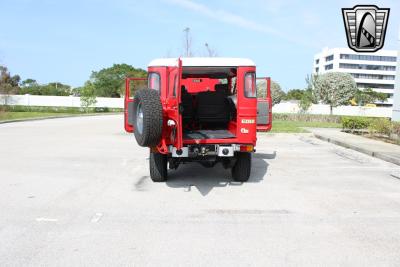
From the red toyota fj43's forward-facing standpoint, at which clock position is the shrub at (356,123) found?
The shrub is roughly at 1 o'clock from the red toyota fj43.

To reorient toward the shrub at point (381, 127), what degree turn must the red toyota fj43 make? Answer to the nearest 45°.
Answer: approximately 45° to its right

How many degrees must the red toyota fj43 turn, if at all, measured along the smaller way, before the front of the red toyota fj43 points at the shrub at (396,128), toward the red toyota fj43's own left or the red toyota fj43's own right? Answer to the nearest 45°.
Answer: approximately 45° to the red toyota fj43's own right

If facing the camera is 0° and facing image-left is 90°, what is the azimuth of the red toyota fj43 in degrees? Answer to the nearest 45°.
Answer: approximately 180°
